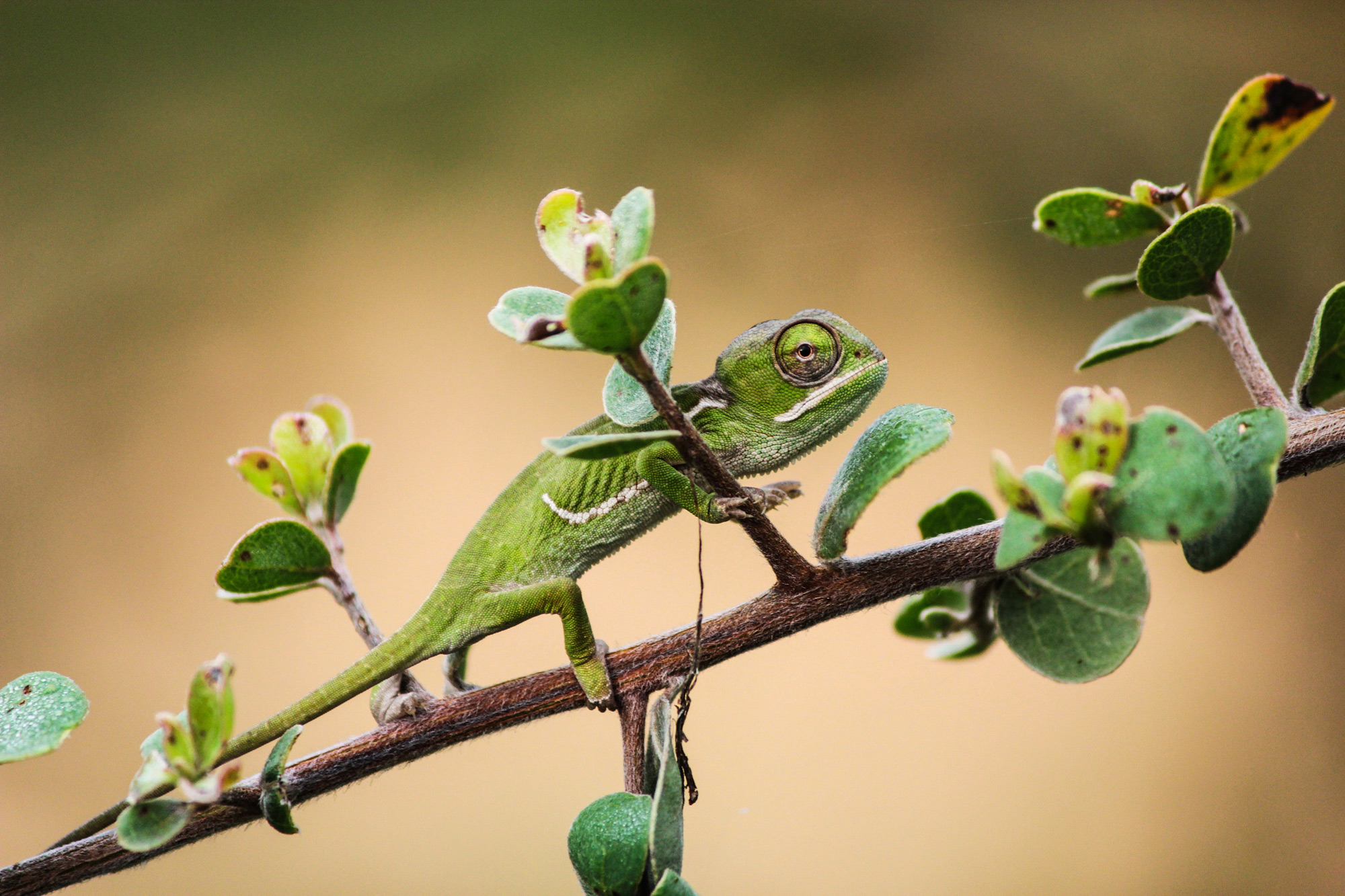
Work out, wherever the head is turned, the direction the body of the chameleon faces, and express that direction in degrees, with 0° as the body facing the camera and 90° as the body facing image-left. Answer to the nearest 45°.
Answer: approximately 270°
